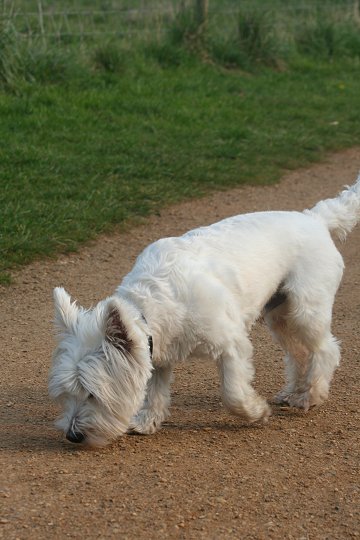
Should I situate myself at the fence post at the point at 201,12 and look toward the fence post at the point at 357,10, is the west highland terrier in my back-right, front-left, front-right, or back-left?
back-right

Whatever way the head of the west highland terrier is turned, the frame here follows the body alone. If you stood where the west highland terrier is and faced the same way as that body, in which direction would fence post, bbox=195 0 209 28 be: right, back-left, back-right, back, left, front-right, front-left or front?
back-right

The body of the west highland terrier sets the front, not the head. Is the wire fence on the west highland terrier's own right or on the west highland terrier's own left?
on the west highland terrier's own right

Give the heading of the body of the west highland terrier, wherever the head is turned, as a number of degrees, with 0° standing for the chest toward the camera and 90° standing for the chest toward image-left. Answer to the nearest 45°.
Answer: approximately 45°

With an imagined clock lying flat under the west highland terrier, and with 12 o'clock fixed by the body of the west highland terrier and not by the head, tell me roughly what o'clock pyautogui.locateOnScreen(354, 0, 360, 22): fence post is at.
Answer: The fence post is roughly at 5 o'clock from the west highland terrier.
